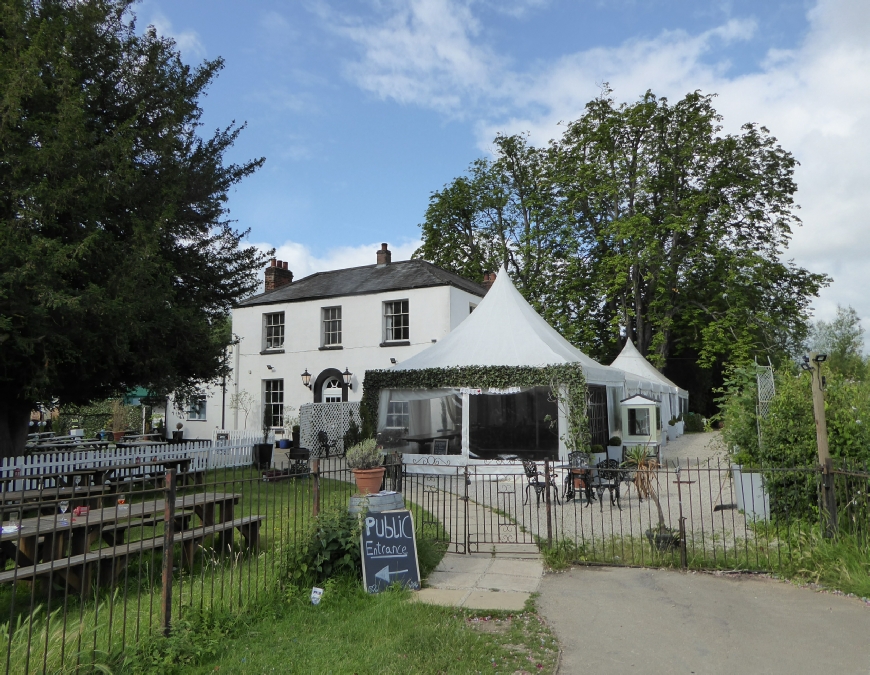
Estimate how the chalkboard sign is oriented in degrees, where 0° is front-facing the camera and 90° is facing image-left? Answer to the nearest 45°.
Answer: approximately 0°

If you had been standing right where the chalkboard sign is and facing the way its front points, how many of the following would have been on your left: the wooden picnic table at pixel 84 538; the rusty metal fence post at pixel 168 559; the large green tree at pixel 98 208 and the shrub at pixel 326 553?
0

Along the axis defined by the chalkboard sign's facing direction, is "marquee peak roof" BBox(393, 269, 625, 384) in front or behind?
behind

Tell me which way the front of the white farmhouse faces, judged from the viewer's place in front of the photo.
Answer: facing the viewer and to the left of the viewer

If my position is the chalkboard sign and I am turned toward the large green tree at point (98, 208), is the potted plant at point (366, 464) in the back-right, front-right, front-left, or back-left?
front-right

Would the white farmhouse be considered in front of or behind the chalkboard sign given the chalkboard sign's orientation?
behind

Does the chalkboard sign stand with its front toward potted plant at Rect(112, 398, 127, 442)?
no

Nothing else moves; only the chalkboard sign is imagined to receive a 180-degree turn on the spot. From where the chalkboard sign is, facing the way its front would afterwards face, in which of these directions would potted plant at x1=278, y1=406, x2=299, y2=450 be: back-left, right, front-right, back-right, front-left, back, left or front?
front

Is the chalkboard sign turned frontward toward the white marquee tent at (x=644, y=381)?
no

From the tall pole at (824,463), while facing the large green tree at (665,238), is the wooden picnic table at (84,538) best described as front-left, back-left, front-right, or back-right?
back-left

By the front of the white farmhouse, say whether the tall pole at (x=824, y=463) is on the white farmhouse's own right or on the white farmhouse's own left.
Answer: on the white farmhouse's own left

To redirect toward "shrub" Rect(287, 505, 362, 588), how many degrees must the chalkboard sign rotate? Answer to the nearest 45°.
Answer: approximately 90° to its right

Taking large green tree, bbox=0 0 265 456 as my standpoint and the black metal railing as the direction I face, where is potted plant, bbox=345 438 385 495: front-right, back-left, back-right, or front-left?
front-left

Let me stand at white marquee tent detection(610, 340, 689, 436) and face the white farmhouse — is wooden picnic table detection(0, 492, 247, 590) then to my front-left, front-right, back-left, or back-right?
front-left

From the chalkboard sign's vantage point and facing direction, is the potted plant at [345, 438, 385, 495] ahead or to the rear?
to the rear

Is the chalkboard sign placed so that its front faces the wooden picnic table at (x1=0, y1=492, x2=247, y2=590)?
no

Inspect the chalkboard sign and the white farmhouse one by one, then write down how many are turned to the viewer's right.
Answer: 0

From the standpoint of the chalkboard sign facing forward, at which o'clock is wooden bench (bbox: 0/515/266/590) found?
The wooden bench is roughly at 3 o'clock from the chalkboard sign.

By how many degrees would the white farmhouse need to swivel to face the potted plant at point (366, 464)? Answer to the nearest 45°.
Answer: approximately 45° to its left

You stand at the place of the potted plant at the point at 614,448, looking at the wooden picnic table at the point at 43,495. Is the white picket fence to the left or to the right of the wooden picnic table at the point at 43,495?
right

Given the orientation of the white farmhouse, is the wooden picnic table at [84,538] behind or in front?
in front
